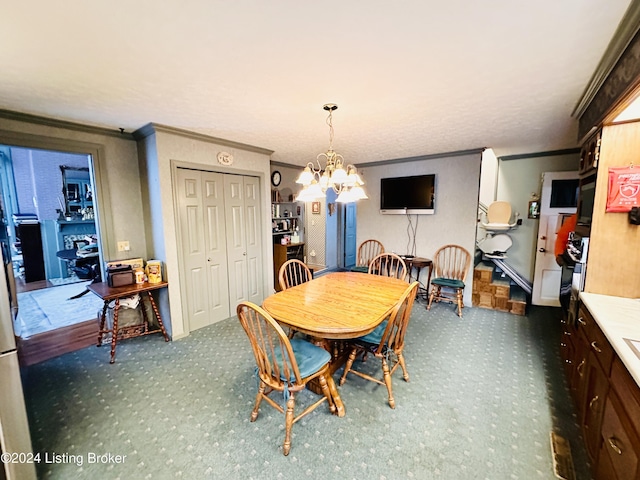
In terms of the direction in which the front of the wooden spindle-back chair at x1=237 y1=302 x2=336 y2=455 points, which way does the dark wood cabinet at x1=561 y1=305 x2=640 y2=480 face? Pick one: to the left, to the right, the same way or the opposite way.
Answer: to the left

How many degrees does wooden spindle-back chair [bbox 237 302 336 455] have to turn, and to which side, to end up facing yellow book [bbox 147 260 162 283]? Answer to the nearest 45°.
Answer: approximately 90° to its left

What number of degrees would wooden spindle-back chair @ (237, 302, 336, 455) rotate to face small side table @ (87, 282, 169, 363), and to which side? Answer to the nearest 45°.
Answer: approximately 90° to its left

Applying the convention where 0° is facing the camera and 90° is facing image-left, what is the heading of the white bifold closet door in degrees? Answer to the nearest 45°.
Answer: approximately 315°

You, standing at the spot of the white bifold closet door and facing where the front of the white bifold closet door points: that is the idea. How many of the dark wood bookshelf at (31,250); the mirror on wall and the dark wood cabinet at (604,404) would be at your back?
2

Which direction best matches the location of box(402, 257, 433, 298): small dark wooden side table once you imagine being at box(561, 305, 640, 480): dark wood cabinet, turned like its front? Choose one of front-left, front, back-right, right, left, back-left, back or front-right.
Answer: front-right

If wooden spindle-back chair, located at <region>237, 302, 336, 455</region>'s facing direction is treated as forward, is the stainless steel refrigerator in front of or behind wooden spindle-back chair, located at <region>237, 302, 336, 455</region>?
behind

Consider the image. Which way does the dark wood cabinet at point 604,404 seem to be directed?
to the viewer's left

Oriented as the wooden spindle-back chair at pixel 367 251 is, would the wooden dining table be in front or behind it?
in front

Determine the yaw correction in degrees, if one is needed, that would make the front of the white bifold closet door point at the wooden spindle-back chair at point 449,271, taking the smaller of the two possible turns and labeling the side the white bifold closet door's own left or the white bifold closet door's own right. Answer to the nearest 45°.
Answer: approximately 45° to the white bifold closet door's own left
